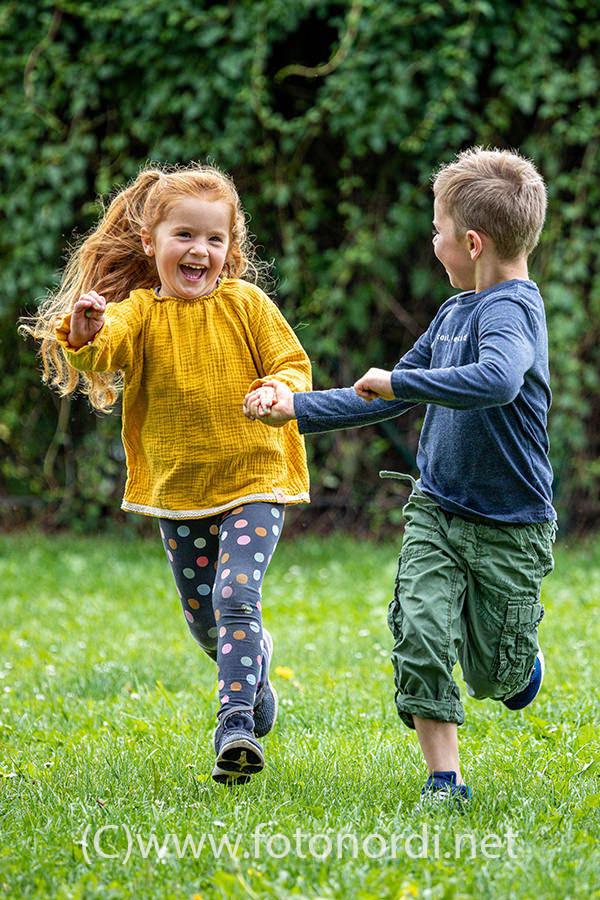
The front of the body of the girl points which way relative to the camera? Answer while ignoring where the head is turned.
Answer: toward the camera

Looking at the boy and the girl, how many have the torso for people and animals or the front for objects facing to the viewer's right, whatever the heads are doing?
0
